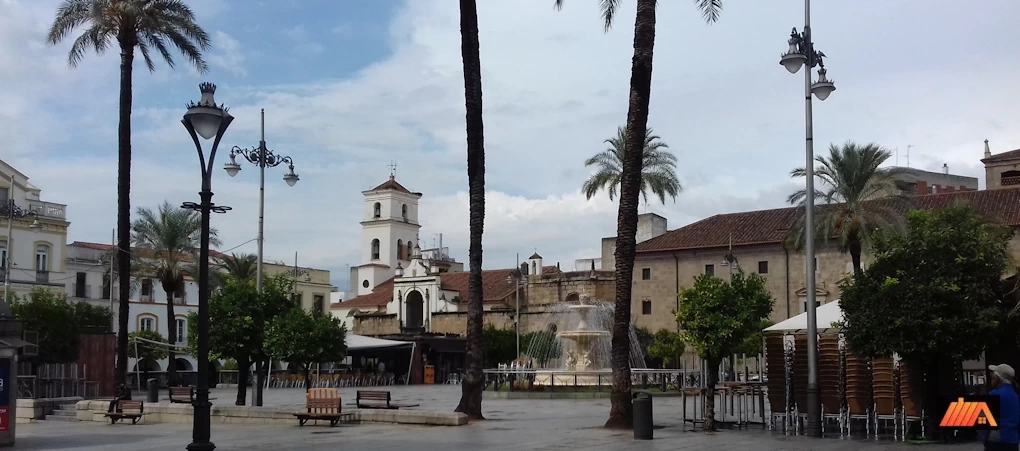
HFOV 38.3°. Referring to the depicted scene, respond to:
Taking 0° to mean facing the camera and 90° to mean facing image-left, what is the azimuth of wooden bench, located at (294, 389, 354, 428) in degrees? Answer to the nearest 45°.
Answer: approximately 0°

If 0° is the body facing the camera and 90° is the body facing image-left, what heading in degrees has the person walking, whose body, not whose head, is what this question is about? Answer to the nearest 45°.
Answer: approximately 90°

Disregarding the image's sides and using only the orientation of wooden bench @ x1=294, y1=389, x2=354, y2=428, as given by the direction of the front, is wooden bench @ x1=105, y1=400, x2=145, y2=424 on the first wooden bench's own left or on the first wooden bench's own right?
on the first wooden bench's own right

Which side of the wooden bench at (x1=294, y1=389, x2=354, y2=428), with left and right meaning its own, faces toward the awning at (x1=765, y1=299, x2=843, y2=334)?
left

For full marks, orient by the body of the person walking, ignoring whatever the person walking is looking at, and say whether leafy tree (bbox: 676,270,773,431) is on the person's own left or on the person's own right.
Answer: on the person's own right

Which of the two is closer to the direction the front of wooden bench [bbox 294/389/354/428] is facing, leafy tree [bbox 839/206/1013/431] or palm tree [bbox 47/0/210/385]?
the leafy tree

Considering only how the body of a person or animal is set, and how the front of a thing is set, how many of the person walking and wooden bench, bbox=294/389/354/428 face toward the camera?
1

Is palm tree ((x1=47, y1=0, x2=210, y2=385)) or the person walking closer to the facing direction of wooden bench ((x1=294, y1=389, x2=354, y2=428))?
the person walking

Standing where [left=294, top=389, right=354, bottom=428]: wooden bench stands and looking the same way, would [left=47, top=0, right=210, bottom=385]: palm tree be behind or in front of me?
behind
